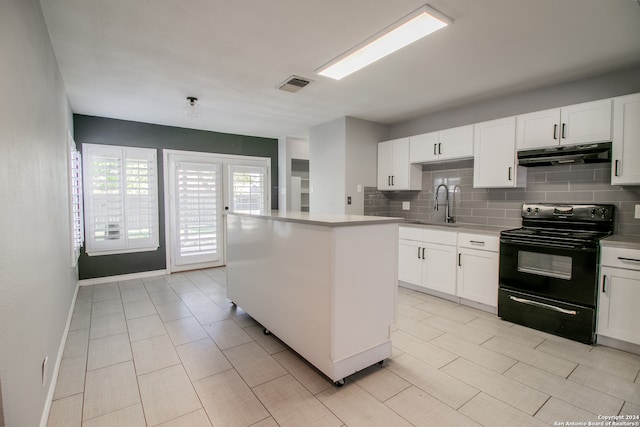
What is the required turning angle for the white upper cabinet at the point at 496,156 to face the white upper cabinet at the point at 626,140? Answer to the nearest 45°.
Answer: approximately 135° to its left

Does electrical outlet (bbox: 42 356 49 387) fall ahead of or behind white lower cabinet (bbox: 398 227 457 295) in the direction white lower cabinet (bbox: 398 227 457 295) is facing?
ahead

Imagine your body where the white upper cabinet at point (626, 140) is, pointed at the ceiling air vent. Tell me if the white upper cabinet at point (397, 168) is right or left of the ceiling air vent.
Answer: right

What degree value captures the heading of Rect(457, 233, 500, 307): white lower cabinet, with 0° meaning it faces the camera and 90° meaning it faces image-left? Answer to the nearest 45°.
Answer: approximately 45°

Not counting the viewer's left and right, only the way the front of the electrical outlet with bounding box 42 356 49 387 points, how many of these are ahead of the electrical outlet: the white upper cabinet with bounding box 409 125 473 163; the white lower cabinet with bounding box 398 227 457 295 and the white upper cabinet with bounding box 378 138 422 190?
3

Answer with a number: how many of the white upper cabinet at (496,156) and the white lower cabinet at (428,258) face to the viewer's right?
0

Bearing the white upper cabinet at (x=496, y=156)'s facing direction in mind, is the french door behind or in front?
in front

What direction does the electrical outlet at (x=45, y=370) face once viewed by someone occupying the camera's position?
facing to the right of the viewer

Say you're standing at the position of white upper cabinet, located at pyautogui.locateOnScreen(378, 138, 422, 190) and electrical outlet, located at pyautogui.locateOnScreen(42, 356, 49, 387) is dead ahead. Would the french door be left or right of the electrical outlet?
right
